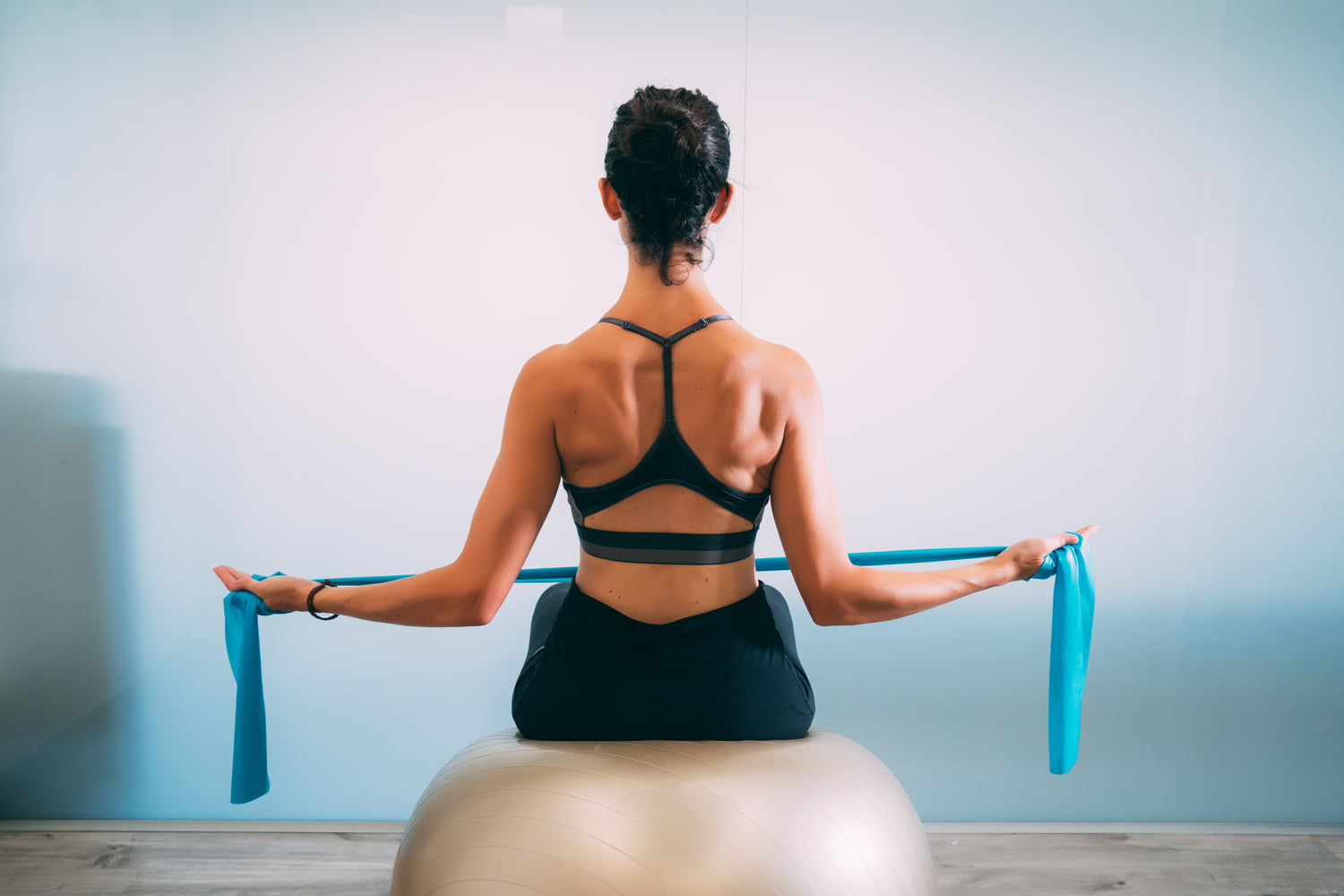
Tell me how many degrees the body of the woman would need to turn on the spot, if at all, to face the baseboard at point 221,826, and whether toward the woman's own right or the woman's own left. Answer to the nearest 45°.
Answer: approximately 45° to the woman's own left

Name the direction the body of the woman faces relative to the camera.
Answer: away from the camera

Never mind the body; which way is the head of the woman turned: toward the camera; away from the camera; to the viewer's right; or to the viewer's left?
away from the camera
